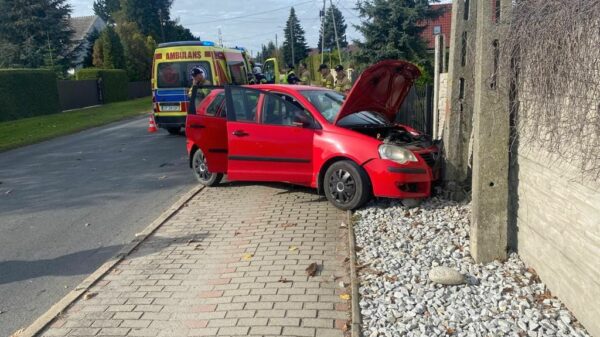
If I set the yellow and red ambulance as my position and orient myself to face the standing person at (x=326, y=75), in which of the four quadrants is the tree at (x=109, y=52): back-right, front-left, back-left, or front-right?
back-left

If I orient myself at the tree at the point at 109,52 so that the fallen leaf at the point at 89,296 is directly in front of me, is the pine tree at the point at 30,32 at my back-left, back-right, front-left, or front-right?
front-right

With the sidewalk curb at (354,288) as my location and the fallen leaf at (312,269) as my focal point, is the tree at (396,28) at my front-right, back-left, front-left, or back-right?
front-right

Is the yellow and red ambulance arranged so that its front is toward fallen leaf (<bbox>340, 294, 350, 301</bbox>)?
no

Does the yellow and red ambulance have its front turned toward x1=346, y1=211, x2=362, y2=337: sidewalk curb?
no

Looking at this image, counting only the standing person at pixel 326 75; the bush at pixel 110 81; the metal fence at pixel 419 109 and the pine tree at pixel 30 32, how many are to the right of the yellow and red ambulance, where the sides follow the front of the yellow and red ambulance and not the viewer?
2
